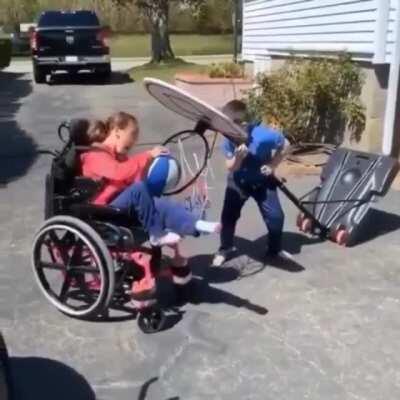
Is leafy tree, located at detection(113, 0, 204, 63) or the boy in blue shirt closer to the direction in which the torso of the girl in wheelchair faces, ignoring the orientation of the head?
the boy in blue shirt

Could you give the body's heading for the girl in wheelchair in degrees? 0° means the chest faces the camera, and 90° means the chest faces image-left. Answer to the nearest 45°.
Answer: approximately 270°

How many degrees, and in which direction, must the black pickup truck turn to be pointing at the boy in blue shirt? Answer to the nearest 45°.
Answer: approximately 180°

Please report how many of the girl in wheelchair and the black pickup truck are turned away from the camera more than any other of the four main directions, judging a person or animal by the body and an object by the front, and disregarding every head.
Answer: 1

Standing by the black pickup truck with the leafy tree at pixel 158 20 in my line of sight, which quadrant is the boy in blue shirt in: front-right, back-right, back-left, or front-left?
back-right

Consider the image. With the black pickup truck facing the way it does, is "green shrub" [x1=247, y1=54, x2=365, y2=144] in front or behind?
behind

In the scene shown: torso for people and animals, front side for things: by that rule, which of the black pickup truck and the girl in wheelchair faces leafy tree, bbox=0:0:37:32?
the black pickup truck

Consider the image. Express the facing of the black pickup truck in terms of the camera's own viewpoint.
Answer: facing away from the viewer

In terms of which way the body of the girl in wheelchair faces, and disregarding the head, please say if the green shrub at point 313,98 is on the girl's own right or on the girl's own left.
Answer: on the girl's own left

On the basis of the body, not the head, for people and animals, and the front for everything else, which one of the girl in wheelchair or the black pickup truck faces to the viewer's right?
the girl in wheelchair

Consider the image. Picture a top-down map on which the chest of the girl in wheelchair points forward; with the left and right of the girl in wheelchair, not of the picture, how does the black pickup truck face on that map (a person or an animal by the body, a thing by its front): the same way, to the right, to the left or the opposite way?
to the left

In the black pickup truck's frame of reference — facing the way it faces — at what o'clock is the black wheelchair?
The black wheelchair is roughly at 6 o'clock from the black pickup truck.

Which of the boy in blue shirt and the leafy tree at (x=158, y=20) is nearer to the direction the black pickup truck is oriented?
the leafy tree
